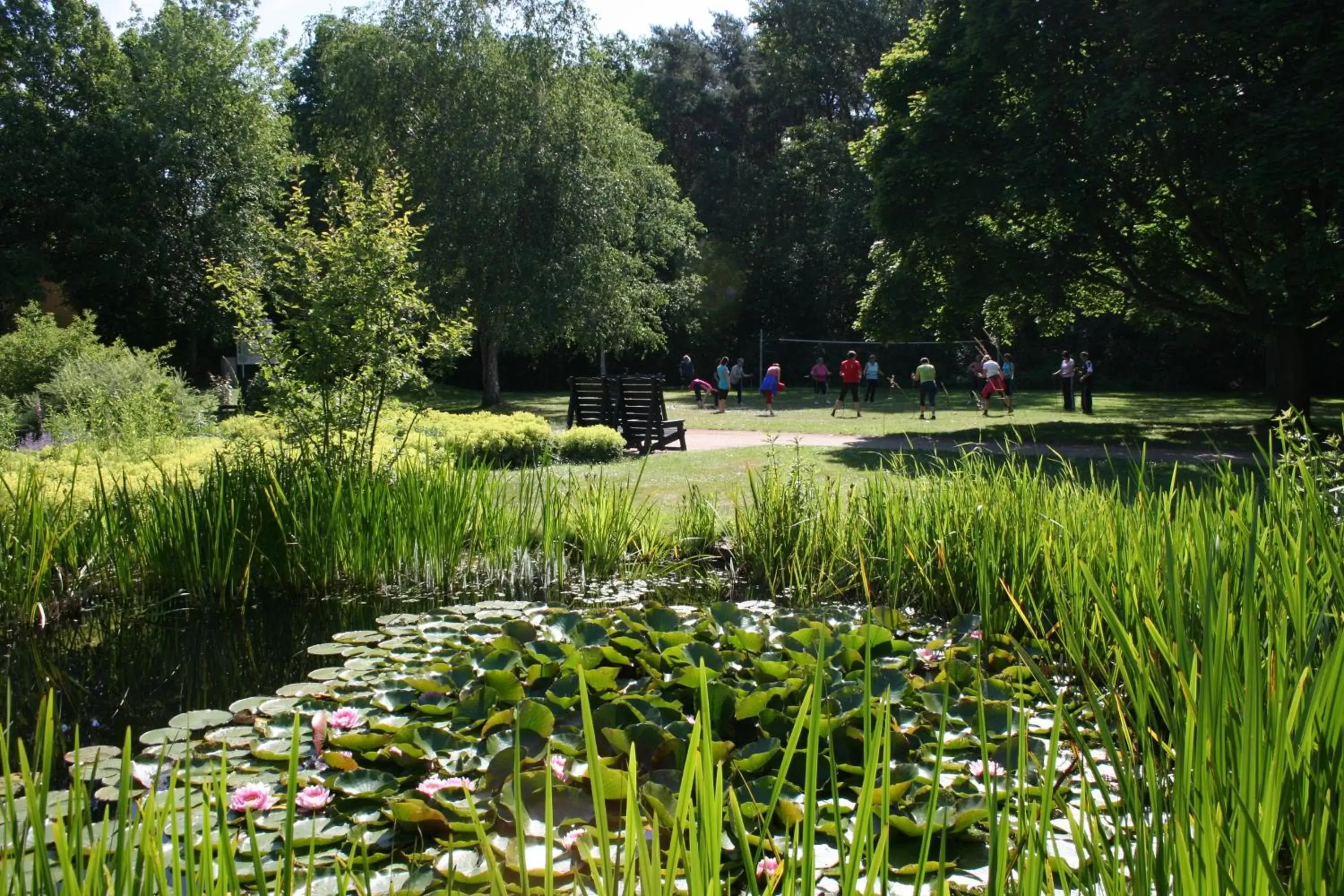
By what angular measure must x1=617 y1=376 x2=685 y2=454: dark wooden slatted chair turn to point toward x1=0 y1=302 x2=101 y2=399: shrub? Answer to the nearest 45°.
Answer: approximately 135° to its left

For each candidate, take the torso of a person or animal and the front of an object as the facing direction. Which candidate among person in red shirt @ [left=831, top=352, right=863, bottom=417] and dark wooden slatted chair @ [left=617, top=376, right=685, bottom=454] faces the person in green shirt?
the dark wooden slatted chair

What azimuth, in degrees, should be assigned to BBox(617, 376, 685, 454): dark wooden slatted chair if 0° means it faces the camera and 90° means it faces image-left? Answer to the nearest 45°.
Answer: approximately 225°

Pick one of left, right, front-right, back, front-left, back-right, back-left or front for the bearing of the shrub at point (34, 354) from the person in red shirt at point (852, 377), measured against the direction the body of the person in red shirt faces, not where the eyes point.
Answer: back-left

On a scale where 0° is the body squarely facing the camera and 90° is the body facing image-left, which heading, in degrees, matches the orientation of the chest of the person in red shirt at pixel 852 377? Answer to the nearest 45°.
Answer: approximately 180°

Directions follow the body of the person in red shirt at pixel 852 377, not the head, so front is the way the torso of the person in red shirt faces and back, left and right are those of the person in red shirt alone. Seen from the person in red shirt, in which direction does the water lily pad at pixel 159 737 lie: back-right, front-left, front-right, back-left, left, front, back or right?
back

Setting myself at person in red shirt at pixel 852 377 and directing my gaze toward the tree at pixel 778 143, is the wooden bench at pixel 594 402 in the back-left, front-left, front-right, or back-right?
back-left

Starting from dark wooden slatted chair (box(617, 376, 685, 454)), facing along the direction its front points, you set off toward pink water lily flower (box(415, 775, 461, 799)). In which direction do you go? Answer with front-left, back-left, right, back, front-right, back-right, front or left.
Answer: back-right

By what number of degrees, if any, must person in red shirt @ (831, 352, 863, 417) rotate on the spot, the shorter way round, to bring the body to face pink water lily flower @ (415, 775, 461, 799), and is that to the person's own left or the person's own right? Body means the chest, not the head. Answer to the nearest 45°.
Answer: approximately 180°

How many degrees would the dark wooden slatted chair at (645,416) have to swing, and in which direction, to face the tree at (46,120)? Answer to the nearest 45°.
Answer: approximately 90° to its left

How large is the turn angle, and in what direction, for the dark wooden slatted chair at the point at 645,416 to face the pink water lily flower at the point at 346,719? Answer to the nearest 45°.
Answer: approximately 135° to its right
